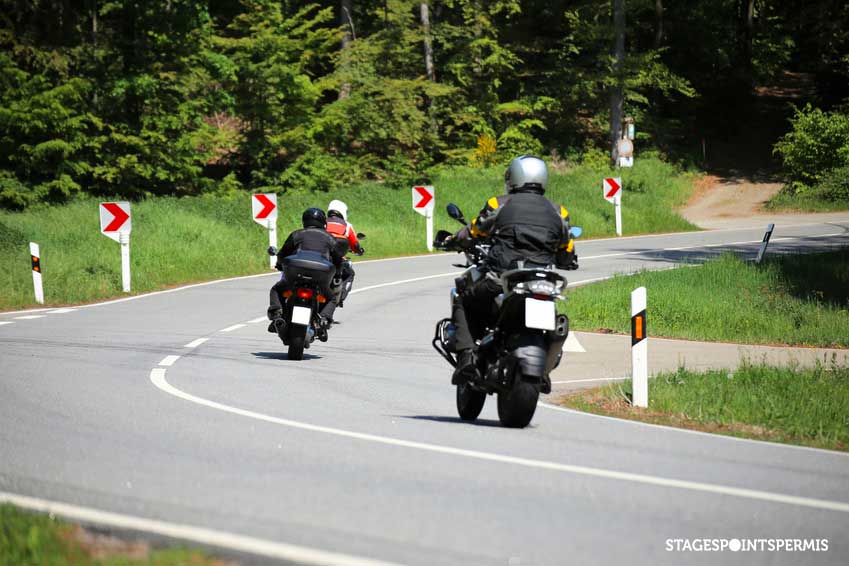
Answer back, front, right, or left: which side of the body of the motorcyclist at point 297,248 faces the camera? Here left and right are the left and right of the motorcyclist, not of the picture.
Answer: back

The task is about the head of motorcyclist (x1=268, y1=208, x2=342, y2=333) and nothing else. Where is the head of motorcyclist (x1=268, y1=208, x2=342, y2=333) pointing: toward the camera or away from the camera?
away from the camera

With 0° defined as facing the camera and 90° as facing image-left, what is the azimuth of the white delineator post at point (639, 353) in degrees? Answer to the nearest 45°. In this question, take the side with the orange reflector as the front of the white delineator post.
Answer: approximately 0°

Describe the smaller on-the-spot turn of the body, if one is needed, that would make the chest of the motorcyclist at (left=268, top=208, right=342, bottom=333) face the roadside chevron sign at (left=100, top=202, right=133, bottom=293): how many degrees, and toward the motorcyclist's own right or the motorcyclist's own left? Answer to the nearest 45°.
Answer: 0° — they already face it

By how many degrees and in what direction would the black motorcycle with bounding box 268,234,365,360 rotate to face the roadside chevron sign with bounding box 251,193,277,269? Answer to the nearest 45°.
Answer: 0° — it already faces it

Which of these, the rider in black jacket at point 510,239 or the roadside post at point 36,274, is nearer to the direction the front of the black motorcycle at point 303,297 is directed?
the roadside post

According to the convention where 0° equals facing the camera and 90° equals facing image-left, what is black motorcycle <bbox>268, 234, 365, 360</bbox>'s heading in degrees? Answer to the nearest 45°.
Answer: approximately 180°

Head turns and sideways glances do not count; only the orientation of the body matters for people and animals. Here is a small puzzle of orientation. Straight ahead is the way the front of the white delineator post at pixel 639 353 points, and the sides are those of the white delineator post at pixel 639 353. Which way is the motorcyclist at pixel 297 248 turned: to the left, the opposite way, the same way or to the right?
the opposite way

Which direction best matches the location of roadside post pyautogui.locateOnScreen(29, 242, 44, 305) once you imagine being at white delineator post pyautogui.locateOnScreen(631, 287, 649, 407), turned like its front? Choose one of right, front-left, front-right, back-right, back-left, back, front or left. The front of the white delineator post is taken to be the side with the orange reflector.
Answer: back-right

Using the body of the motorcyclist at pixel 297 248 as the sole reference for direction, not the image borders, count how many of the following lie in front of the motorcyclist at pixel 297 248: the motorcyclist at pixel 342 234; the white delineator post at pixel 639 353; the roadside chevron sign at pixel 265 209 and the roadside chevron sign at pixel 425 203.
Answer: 3

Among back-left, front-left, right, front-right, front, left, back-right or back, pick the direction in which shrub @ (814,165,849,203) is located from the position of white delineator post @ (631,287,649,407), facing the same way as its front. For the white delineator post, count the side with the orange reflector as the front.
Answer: back

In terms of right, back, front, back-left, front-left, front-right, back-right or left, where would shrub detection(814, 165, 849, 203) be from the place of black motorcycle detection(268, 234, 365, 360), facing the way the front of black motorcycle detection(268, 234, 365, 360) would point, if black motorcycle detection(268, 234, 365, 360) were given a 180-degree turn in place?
back-left
